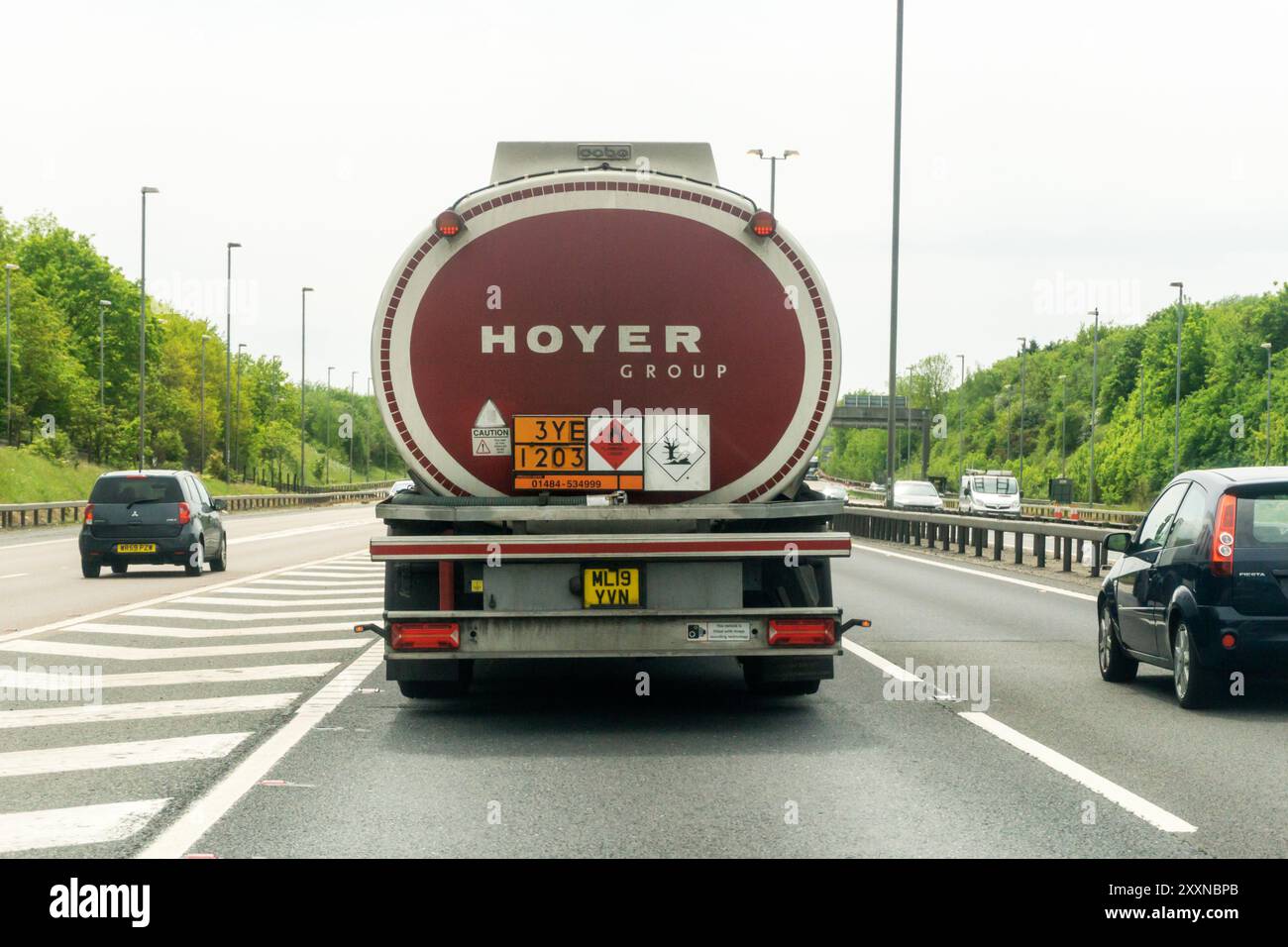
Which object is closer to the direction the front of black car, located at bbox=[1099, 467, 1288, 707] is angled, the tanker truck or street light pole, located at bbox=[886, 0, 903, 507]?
the street light pole

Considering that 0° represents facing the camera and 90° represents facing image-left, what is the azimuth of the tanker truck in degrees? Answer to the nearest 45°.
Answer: approximately 180°

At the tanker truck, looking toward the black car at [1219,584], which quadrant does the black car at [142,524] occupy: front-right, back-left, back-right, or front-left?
back-left

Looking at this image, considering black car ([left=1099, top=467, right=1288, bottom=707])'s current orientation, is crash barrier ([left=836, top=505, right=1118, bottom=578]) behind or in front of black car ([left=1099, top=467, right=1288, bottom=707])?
in front

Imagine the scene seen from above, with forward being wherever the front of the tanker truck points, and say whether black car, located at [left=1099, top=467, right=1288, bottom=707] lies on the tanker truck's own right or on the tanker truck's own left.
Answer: on the tanker truck's own right

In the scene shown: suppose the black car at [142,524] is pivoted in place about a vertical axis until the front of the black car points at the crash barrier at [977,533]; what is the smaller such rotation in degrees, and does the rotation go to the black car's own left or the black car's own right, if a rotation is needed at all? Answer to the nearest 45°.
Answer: approximately 45° to the black car's own right

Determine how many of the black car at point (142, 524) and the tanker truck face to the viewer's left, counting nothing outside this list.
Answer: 0

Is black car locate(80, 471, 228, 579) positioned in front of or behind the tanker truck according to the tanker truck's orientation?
in front

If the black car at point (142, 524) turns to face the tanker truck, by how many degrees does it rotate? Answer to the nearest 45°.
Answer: approximately 135° to its right

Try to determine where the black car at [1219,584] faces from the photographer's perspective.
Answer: facing away from the viewer and to the left of the viewer

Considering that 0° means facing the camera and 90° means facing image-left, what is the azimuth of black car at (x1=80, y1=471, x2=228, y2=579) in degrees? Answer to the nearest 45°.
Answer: approximately 225°

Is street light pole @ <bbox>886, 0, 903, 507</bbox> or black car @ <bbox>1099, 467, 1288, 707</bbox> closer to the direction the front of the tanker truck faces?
the street light pole
